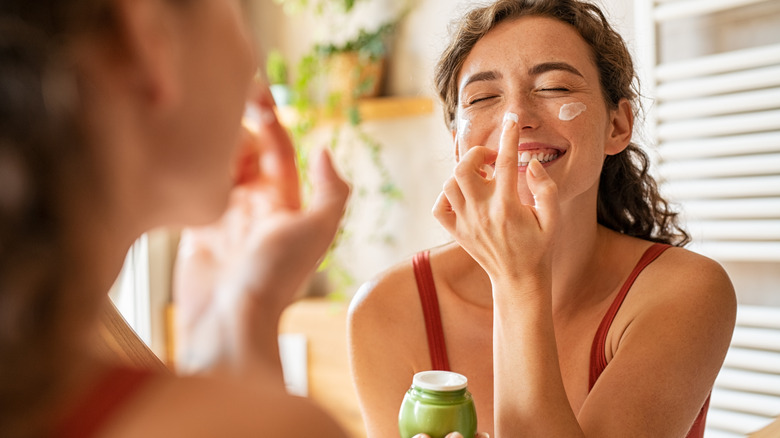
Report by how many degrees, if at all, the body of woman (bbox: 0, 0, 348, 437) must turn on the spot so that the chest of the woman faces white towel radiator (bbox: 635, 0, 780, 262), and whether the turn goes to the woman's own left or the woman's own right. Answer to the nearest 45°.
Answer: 0° — they already face it

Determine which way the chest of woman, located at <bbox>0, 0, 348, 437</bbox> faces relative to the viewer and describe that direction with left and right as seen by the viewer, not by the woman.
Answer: facing away from the viewer and to the right of the viewer

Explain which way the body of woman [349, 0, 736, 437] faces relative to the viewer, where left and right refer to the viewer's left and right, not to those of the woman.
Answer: facing the viewer

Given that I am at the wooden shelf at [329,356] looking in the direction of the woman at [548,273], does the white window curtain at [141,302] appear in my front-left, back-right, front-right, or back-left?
back-right

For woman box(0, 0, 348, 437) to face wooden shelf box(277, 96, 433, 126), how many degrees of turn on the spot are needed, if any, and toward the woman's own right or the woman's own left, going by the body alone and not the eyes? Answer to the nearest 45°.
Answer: approximately 45° to the woman's own left

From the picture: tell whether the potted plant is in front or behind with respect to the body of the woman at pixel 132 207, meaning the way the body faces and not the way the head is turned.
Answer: in front
